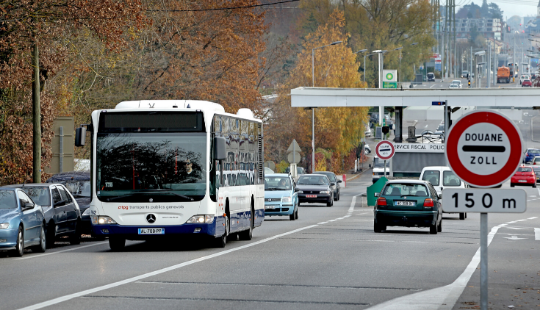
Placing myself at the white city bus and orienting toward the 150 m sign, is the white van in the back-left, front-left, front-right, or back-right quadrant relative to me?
back-left

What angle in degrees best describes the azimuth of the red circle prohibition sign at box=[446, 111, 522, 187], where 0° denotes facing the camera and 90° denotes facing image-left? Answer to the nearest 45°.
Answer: approximately 0°

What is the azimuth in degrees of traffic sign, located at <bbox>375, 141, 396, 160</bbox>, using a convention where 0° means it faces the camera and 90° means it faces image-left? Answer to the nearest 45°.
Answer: approximately 0°

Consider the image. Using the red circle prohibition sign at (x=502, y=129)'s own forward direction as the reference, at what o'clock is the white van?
The white van is roughly at 6 o'clock from the red circle prohibition sign.

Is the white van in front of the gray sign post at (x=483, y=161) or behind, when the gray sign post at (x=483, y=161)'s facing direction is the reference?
behind

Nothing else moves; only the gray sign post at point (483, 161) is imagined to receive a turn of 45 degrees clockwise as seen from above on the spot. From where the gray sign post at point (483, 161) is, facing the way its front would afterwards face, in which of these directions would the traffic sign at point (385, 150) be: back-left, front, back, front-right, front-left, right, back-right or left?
back-right

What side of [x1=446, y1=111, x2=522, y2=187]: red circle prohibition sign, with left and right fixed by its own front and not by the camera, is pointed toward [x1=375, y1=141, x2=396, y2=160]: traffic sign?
back
